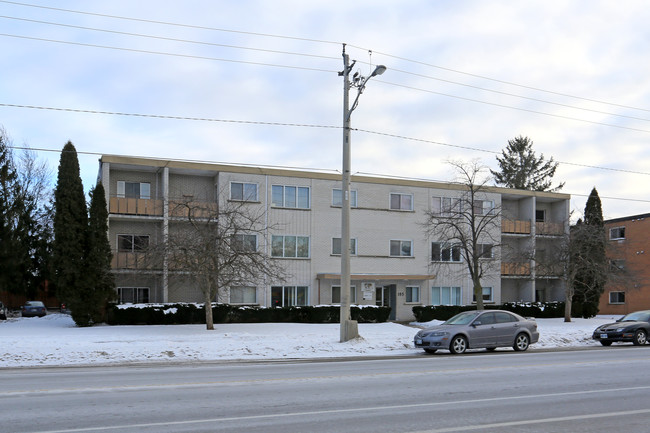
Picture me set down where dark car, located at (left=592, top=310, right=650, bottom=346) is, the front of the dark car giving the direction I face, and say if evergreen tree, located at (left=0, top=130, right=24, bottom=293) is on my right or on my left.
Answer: on my right

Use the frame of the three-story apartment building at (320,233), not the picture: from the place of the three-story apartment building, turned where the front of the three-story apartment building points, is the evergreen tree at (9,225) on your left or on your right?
on your right

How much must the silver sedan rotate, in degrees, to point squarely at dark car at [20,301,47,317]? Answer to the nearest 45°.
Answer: approximately 90° to its right

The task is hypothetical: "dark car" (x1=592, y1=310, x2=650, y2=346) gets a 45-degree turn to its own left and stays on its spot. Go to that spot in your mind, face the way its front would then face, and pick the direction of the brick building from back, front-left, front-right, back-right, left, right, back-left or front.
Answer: back

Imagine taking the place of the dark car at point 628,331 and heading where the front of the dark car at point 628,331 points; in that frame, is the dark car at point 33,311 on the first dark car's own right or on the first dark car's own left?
on the first dark car's own right

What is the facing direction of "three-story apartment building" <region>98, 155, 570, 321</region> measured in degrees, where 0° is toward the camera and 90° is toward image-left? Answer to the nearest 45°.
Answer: approximately 0°

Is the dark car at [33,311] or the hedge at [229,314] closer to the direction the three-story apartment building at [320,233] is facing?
the hedge

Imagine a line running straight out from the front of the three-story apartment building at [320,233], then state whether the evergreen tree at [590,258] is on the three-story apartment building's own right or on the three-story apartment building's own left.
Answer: on the three-story apartment building's own left

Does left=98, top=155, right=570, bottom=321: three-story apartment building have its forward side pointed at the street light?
yes

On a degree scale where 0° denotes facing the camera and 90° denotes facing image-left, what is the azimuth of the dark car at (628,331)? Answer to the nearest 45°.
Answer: approximately 45°

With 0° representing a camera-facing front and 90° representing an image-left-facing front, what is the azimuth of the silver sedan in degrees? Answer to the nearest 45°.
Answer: approximately 45°
